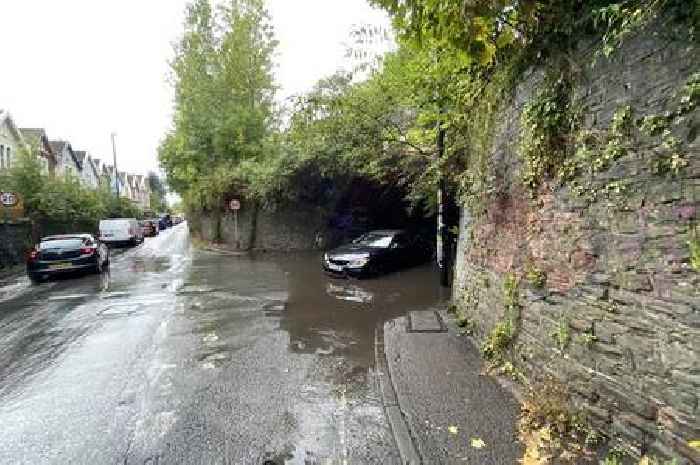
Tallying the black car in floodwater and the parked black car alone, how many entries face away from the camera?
1

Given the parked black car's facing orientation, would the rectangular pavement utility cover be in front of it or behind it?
behind

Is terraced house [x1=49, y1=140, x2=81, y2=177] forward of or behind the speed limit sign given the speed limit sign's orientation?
behind

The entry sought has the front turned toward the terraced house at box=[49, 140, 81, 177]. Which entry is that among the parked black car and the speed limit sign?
the parked black car

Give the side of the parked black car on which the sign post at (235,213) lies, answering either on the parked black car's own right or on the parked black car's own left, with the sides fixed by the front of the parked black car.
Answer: on the parked black car's own right

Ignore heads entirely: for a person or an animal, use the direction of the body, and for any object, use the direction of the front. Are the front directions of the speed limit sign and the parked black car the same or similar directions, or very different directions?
very different directions

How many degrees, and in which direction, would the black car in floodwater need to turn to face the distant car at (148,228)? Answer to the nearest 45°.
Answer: approximately 90° to its right

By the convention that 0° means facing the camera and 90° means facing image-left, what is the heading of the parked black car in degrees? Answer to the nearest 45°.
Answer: approximately 180°

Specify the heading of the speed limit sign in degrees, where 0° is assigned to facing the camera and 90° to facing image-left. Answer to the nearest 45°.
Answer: approximately 0°

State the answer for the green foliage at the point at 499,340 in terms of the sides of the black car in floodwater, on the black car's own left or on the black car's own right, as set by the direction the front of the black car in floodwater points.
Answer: on the black car's own left
